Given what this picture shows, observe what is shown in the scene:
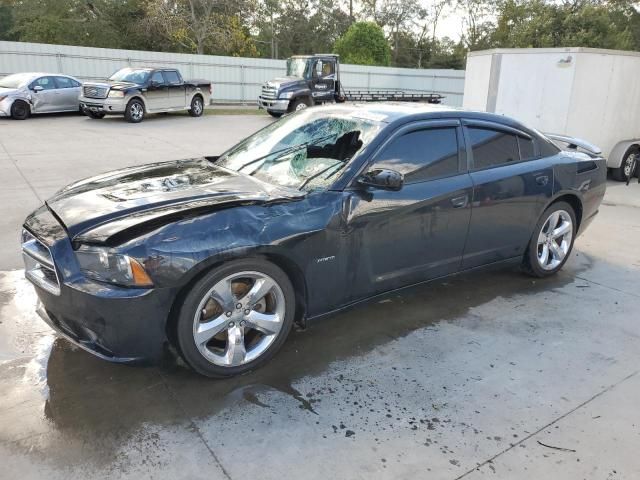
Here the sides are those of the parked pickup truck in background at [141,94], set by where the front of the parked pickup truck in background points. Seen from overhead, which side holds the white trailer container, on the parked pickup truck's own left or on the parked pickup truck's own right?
on the parked pickup truck's own left

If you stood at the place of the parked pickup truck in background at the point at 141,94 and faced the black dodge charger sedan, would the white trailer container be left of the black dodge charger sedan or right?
left

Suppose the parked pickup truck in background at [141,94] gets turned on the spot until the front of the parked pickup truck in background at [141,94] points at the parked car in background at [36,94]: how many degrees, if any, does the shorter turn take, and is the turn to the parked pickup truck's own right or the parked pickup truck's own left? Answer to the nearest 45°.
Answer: approximately 45° to the parked pickup truck's own right

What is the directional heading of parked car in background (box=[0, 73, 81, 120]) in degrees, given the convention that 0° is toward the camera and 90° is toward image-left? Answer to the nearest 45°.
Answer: approximately 45°

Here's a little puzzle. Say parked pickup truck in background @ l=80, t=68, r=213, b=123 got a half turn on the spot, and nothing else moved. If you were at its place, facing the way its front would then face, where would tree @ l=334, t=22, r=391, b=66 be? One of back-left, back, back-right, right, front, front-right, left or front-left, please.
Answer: front

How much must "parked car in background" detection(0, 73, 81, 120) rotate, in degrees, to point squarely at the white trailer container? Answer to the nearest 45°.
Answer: approximately 90° to its left

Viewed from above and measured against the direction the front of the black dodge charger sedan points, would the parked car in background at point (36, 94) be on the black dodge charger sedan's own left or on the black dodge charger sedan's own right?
on the black dodge charger sedan's own right

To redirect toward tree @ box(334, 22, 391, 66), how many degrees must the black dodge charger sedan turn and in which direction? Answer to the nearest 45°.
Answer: approximately 135° to its right

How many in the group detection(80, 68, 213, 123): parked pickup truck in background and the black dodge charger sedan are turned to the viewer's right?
0

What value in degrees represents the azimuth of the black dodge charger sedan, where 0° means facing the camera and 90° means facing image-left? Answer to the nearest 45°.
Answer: approximately 45°

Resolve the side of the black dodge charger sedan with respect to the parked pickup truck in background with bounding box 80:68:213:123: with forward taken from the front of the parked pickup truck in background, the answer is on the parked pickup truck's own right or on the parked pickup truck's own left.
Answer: on the parked pickup truck's own left

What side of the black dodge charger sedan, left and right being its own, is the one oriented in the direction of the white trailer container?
back
